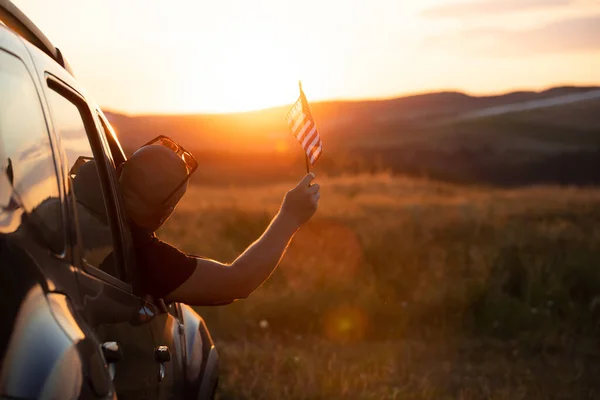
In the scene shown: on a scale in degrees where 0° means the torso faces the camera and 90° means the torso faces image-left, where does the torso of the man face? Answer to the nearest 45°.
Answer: approximately 225°

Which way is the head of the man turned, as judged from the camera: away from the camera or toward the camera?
away from the camera
